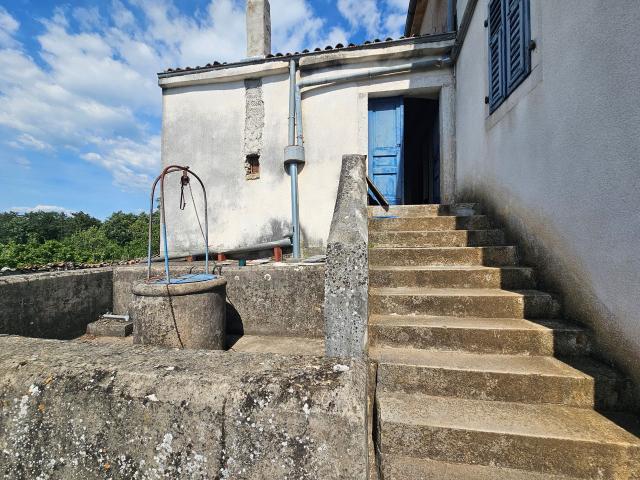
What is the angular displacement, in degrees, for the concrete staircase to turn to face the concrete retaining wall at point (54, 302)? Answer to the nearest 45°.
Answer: approximately 90° to its right

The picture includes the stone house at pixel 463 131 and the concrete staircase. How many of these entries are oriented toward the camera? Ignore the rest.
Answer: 2

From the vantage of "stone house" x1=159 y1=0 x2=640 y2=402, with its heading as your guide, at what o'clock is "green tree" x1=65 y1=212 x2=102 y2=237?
The green tree is roughly at 4 o'clock from the stone house.

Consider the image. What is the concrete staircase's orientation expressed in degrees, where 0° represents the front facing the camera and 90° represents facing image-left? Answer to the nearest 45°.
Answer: approximately 0°

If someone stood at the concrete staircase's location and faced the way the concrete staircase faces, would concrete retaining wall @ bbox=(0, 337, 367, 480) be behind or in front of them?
in front

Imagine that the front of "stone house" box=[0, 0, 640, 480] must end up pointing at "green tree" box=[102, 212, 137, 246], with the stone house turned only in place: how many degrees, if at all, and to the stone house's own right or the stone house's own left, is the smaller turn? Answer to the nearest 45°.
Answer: approximately 135° to the stone house's own right

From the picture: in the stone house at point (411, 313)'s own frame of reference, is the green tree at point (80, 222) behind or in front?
behind

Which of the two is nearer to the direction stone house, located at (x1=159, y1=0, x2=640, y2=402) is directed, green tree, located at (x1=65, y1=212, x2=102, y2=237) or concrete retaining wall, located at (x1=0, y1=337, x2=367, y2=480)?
the concrete retaining wall

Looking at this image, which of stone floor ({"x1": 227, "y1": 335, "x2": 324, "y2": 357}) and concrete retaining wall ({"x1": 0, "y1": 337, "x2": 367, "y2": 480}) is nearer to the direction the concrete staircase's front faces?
the concrete retaining wall
